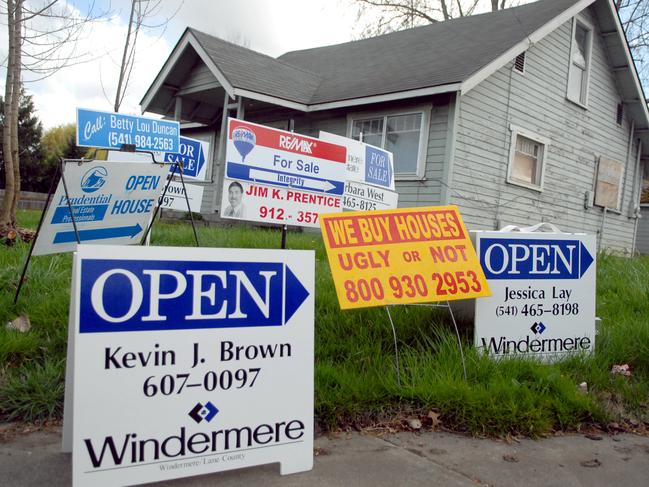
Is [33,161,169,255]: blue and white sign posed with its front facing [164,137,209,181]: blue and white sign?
no

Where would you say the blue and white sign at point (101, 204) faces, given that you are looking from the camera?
facing the viewer

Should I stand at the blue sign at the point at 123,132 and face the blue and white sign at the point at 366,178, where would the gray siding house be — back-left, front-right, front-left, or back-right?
front-left

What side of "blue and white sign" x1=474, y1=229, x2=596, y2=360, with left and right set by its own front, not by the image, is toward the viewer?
front

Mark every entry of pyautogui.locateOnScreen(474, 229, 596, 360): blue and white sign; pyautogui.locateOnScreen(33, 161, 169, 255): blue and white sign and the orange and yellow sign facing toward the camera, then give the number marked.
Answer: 3

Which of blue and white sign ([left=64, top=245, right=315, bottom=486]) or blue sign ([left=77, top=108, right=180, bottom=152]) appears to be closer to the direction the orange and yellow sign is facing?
the blue and white sign

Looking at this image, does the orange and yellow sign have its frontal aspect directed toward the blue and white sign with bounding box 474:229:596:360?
no

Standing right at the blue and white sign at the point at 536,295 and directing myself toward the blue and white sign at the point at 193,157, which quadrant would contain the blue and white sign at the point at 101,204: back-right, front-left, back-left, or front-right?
front-left

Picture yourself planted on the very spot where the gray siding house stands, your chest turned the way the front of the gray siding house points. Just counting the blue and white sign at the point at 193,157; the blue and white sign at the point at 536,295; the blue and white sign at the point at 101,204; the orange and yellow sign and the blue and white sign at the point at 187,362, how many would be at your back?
0

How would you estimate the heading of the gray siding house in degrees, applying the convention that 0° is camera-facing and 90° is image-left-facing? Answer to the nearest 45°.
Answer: approximately 45°

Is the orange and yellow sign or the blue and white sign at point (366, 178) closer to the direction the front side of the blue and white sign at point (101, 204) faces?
the orange and yellow sign

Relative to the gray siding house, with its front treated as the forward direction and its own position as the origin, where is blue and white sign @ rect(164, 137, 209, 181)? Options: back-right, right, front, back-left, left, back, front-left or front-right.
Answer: front

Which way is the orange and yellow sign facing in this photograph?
toward the camera

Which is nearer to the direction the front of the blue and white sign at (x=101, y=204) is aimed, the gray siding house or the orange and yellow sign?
the orange and yellow sign

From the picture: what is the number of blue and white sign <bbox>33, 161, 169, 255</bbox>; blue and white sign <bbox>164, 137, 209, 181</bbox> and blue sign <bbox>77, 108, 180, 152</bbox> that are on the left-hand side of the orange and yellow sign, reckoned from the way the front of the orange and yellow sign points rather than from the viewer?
0

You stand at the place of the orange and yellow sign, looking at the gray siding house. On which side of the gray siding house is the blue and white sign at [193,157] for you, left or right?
left

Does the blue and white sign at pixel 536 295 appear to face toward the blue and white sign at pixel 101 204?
no

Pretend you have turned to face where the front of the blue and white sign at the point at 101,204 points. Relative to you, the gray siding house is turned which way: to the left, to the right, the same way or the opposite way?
to the right

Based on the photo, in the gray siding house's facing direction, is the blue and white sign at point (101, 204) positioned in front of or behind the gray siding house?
in front

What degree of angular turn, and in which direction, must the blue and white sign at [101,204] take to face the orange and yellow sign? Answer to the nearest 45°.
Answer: approximately 45° to its left

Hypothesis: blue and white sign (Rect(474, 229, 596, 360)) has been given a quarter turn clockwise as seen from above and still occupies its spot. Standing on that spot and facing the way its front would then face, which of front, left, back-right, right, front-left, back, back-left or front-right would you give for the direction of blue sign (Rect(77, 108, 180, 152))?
front
